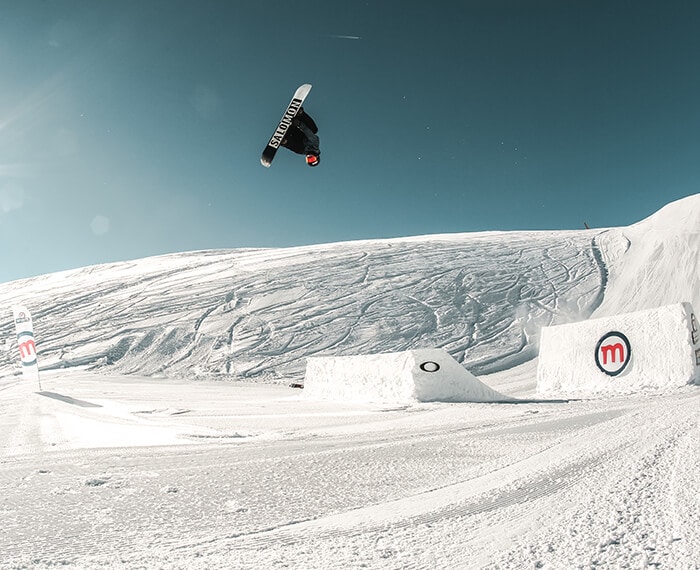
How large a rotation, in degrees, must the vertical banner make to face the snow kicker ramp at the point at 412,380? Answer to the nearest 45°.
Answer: approximately 45° to its left

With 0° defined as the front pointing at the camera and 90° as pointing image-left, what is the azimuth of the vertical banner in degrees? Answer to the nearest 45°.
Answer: approximately 0°
